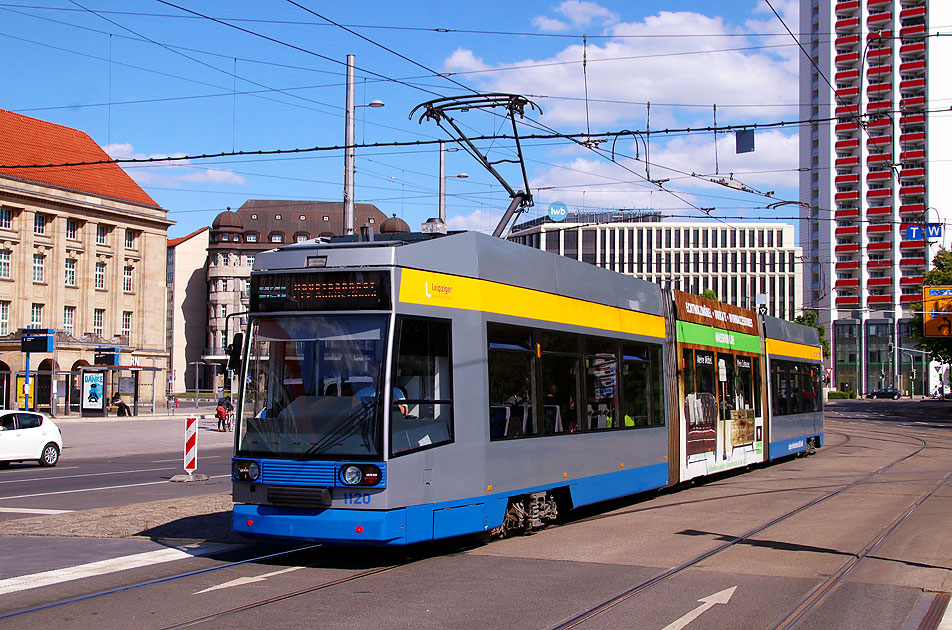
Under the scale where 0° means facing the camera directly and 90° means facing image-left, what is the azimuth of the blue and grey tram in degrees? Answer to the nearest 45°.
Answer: approximately 45°

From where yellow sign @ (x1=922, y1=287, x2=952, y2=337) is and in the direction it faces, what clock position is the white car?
The white car is roughly at 1 o'clock from the yellow sign.

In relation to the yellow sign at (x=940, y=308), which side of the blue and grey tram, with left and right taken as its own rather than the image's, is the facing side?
back

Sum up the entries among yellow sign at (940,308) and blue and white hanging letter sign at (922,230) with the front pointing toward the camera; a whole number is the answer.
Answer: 2

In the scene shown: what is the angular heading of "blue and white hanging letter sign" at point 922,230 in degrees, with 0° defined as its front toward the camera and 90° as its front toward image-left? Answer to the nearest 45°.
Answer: approximately 0°
